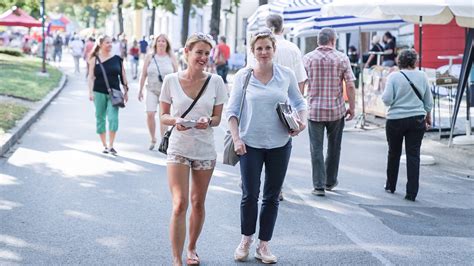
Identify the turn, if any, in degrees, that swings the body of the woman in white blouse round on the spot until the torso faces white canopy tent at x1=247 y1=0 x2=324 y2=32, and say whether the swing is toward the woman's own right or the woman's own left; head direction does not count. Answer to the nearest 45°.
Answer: approximately 180°

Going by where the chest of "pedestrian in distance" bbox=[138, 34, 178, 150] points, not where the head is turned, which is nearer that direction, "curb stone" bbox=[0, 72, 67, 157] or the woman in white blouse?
the woman in white blouse

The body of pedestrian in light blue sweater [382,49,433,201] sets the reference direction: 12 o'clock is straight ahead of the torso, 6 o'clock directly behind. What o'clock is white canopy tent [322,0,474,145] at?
The white canopy tent is roughly at 12 o'clock from the pedestrian in light blue sweater.

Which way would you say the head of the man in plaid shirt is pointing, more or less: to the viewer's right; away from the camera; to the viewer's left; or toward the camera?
away from the camera

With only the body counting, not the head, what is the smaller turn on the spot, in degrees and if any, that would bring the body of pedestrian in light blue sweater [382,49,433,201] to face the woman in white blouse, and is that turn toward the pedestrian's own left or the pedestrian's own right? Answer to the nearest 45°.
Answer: approximately 180°

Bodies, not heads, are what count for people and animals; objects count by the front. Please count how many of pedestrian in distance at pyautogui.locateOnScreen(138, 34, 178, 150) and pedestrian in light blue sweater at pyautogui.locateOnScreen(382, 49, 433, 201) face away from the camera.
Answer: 1

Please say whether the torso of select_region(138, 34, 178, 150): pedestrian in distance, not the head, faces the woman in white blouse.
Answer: yes

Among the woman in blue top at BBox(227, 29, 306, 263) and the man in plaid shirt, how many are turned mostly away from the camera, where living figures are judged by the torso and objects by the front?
1

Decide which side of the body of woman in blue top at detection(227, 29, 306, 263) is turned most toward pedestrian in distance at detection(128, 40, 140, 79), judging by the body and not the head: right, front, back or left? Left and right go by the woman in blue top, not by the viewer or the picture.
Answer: back

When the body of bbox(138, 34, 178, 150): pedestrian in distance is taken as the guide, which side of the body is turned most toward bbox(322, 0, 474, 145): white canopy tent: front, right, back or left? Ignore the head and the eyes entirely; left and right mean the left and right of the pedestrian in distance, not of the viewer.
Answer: left
